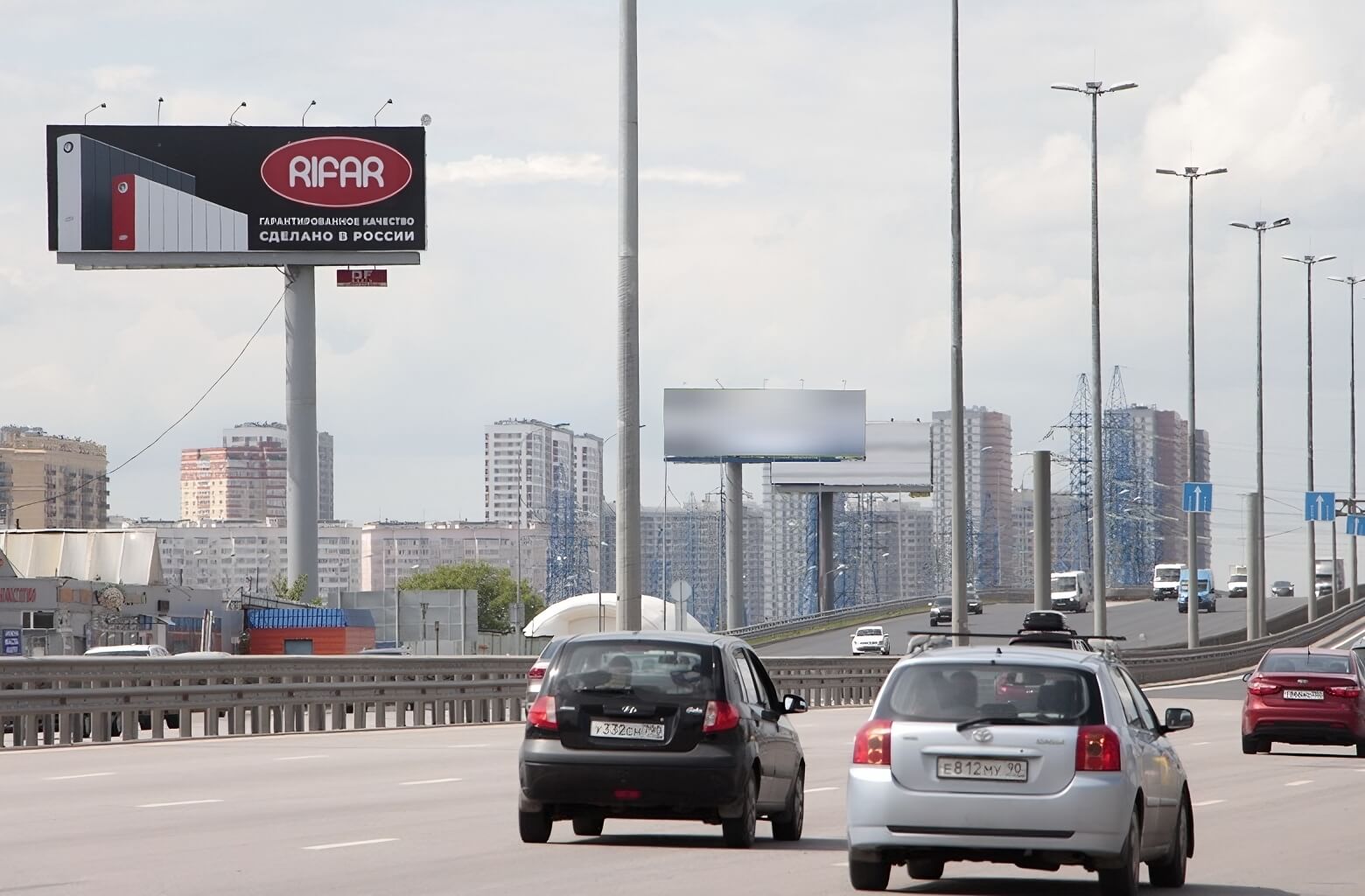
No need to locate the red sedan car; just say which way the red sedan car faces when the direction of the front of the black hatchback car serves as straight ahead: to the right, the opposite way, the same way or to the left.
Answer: the same way

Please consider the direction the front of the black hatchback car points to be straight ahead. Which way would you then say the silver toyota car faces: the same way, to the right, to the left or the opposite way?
the same way

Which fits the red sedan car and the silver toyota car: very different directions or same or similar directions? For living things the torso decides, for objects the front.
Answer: same or similar directions

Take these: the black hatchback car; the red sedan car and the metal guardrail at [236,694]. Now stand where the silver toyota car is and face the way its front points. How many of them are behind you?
0

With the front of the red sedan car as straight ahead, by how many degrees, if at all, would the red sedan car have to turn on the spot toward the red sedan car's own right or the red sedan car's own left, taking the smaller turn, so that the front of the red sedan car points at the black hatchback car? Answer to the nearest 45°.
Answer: approximately 180°

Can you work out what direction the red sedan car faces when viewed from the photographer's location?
facing away from the viewer

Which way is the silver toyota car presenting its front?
away from the camera

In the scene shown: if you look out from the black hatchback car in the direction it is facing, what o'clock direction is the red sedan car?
The red sedan car is roughly at 1 o'clock from the black hatchback car.

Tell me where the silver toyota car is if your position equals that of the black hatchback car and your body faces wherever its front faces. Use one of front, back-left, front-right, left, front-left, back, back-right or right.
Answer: back-right

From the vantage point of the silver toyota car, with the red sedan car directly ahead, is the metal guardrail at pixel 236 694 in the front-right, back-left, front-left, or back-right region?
front-left

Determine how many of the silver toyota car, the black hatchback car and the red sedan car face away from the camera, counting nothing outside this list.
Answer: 3

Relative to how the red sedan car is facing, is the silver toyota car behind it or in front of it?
behind

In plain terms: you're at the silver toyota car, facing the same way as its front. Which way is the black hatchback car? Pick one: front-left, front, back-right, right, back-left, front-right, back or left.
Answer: front-left

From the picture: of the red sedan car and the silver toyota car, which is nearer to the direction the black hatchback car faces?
the red sedan car

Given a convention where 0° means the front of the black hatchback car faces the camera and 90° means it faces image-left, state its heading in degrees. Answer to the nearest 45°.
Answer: approximately 180°

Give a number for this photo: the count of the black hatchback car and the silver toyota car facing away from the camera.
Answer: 2
